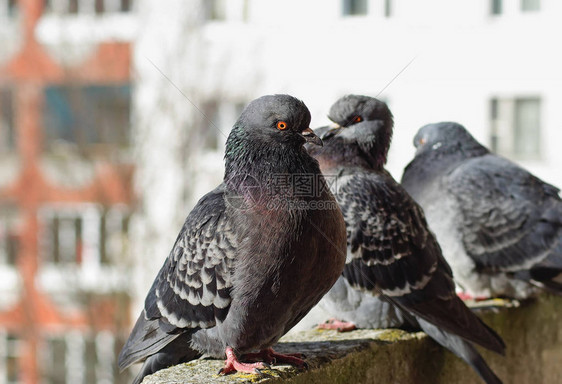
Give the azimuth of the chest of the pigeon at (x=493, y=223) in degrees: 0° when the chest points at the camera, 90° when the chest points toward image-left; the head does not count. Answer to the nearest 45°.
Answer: approximately 90°

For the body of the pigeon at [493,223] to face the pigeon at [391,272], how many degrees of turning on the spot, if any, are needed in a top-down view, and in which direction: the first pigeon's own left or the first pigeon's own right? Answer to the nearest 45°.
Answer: approximately 90° to the first pigeon's own left
